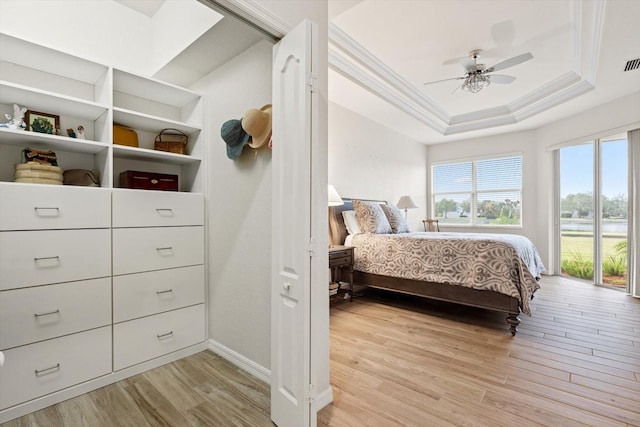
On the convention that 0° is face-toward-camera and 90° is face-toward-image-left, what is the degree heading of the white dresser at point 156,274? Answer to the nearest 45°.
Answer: approximately 315°

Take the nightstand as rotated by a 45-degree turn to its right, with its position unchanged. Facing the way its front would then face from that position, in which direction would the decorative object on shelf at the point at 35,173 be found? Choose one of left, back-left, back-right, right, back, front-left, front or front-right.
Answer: front-right

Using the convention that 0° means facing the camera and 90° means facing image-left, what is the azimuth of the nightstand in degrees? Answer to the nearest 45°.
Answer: approximately 315°

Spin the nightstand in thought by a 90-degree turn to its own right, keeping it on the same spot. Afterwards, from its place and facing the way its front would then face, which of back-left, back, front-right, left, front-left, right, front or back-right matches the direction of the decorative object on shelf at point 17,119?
front
